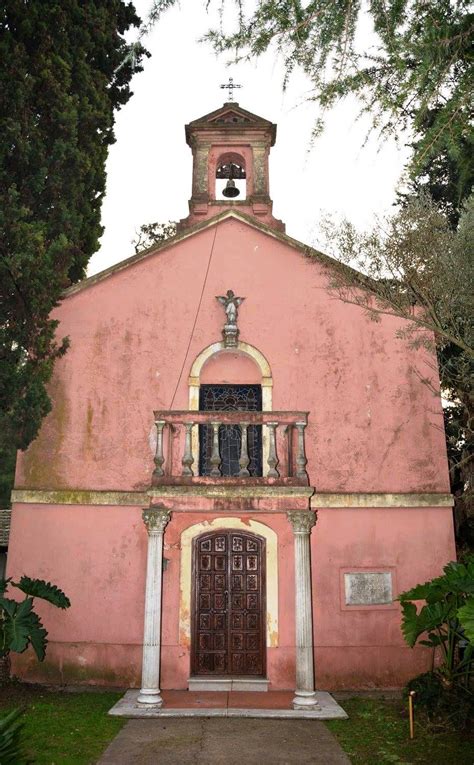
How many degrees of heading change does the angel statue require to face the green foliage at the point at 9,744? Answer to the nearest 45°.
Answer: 0° — it already faces it

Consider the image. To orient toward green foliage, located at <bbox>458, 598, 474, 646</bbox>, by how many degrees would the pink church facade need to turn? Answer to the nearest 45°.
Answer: approximately 45° to its left

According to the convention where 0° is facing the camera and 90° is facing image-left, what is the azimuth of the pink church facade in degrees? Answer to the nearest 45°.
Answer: approximately 0°

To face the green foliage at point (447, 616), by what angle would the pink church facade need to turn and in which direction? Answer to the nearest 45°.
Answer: approximately 45° to its left

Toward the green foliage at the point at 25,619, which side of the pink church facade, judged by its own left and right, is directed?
right
